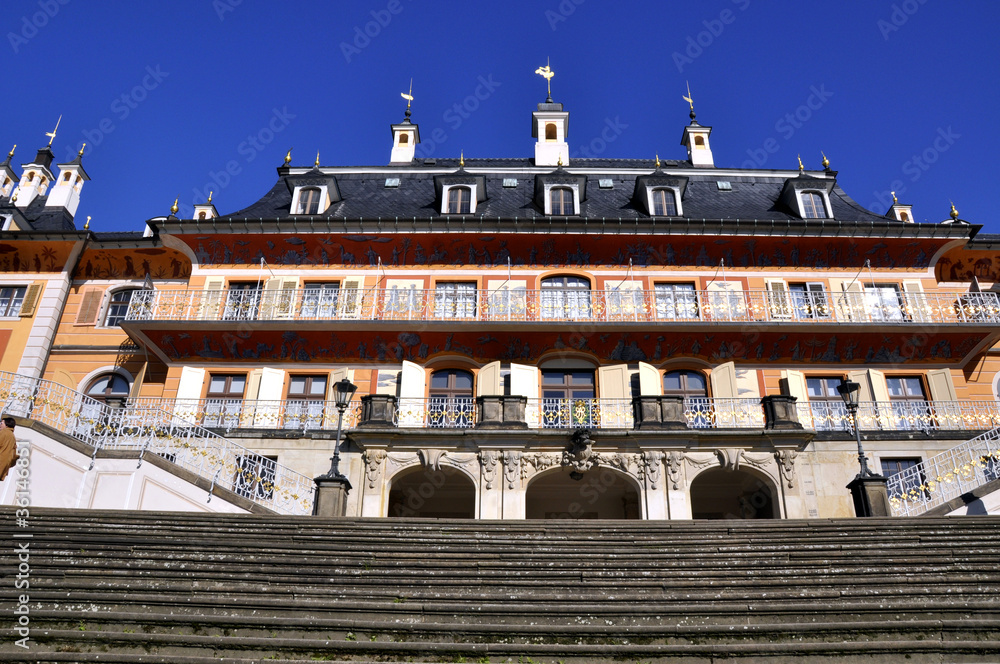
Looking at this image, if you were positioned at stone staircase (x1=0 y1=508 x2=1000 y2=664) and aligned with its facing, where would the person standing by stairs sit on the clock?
The person standing by stairs is roughly at 4 o'clock from the stone staircase.

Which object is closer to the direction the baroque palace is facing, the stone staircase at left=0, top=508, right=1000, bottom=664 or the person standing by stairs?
the stone staircase

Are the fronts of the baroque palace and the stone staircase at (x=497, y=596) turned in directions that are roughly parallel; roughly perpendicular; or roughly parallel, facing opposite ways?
roughly parallel

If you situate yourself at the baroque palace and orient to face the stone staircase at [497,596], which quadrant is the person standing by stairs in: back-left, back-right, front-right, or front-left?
front-right

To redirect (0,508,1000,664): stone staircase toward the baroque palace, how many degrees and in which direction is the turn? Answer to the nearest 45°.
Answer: approximately 180°

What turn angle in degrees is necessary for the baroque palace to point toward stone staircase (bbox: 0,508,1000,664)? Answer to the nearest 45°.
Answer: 0° — it already faces it

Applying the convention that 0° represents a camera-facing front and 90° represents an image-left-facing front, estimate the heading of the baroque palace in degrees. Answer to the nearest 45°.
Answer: approximately 0°

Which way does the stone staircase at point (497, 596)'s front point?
toward the camera

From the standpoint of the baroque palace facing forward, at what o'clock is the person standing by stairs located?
The person standing by stairs is roughly at 2 o'clock from the baroque palace.

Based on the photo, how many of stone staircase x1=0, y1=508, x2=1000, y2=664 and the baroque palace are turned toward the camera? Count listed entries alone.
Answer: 2

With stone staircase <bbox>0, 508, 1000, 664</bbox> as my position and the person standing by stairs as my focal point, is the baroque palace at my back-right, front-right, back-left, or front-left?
front-right
